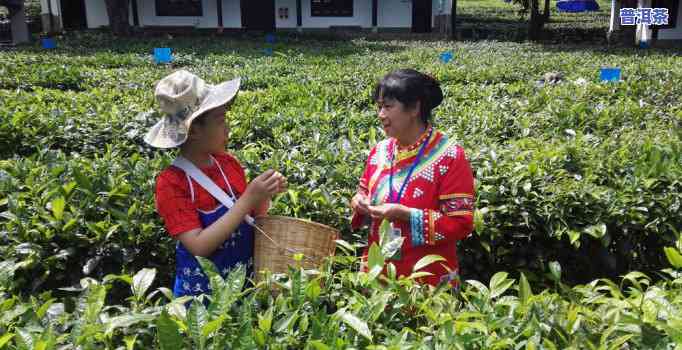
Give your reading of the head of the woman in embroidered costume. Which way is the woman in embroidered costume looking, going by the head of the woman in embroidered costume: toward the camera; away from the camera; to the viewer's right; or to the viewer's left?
to the viewer's left

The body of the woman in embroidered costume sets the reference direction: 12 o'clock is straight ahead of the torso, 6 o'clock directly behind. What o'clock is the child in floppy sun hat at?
The child in floppy sun hat is roughly at 1 o'clock from the woman in embroidered costume.

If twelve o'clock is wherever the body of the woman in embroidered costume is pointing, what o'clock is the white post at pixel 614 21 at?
The white post is roughly at 5 o'clock from the woman in embroidered costume.

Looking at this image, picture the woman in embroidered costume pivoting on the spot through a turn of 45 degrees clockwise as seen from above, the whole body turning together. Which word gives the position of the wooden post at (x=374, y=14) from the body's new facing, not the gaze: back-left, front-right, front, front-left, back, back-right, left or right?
right

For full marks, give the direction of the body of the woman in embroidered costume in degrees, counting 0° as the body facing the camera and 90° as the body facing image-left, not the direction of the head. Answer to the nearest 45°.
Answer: approximately 45°

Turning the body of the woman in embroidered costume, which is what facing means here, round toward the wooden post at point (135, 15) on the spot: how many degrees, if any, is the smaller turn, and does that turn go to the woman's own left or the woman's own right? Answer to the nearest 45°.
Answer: approximately 90° to the woman's own right

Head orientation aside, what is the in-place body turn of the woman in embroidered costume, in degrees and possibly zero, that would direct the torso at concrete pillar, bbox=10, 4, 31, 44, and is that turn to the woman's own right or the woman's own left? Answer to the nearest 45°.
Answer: approximately 90° to the woman's own right

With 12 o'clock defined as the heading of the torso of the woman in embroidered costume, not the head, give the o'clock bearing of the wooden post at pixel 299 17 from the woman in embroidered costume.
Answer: The wooden post is roughly at 4 o'clock from the woman in embroidered costume.

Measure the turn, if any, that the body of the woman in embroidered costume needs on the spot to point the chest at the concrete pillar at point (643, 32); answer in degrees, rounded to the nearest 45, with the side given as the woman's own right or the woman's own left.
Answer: approximately 135° to the woman's own right

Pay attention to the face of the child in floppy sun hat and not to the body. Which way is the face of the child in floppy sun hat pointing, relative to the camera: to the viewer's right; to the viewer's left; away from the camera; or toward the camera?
to the viewer's right
